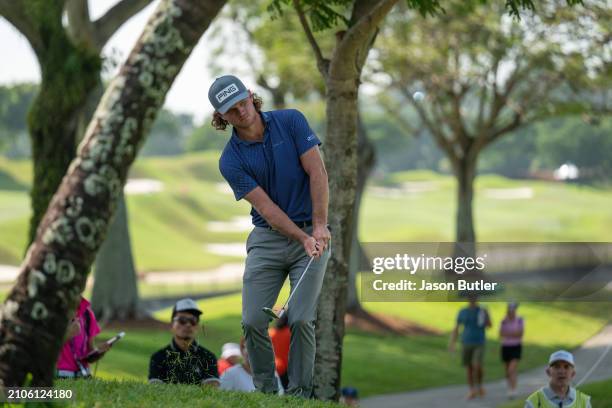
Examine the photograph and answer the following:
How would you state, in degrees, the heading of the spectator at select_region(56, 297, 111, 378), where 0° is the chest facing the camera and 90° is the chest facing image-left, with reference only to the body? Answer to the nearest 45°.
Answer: approximately 270°

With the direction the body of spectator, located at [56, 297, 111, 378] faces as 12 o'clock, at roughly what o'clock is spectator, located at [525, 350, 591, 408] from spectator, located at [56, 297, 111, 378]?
spectator, located at [525, 350, 591, 408] is roughly at 12 o'clock from spectator, located at [56, 297, 111, 378].

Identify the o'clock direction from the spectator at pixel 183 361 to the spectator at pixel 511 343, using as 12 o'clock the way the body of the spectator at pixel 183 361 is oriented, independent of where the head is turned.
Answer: the spectator at pixel 511 343 is roughly at 7 o'clock from the spectator at pixel 183 361.

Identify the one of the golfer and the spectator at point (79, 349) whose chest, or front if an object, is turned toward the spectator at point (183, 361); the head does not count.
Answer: the spectator at point (79, 349)

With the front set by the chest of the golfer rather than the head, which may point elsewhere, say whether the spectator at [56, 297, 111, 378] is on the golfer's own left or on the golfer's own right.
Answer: on the golfer's own right

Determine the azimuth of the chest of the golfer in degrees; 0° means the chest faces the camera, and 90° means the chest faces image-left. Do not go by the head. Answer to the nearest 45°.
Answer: approximately 0°
